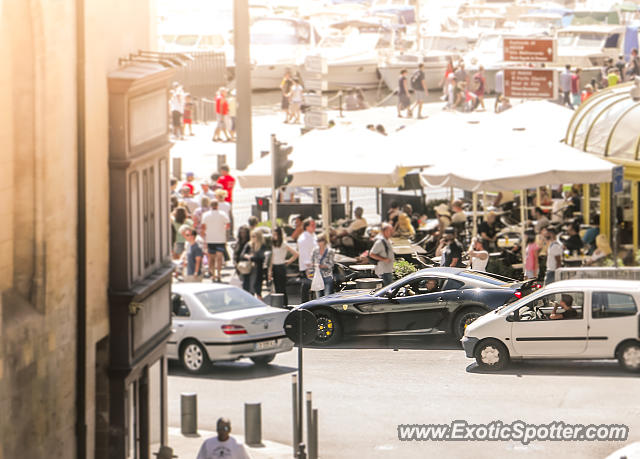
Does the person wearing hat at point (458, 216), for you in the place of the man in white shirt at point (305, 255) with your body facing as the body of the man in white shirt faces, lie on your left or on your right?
on your left

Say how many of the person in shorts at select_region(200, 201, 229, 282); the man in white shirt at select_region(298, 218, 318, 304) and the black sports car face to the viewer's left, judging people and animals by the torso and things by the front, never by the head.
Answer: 1

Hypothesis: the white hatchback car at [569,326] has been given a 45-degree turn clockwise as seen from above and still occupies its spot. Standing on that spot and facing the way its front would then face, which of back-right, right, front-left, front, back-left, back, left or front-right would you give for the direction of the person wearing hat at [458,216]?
front-right

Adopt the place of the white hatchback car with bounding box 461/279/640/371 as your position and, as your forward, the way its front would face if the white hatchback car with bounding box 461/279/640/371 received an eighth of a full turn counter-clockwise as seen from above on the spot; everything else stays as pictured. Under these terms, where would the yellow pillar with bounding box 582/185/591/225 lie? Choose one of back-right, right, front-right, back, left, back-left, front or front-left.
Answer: back-right

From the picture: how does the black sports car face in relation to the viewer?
to the viewer's left

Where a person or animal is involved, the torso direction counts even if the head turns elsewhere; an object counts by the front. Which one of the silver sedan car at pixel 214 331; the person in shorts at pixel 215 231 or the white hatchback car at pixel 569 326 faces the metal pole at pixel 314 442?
the white hatchback car at pixel 569 326

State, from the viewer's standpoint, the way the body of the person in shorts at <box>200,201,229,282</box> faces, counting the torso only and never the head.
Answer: away from the camera
